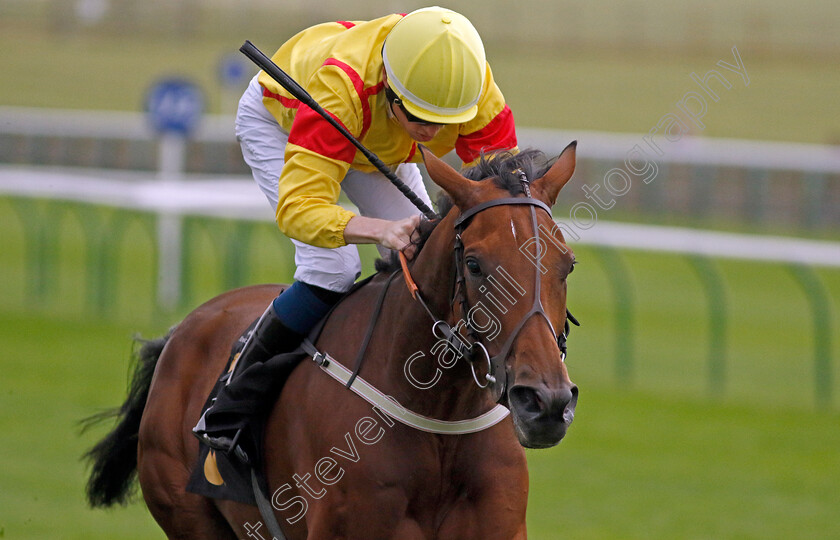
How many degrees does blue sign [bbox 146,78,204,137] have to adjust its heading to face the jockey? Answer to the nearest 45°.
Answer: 0° — it already faces them

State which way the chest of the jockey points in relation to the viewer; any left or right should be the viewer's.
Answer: facing the viewer and to the right of the viewer

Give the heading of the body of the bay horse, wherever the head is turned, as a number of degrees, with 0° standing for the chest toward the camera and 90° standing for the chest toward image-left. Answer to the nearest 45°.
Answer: approximately 315°

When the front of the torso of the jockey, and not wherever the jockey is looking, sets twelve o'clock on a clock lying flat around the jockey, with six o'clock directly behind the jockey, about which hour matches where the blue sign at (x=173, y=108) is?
The blue sign is roughly at 7 o'clock from the jockey.

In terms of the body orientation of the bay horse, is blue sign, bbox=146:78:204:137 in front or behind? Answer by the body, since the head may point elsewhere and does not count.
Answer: behind

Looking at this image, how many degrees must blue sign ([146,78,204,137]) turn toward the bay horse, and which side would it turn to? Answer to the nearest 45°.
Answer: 0° — it already faces it
